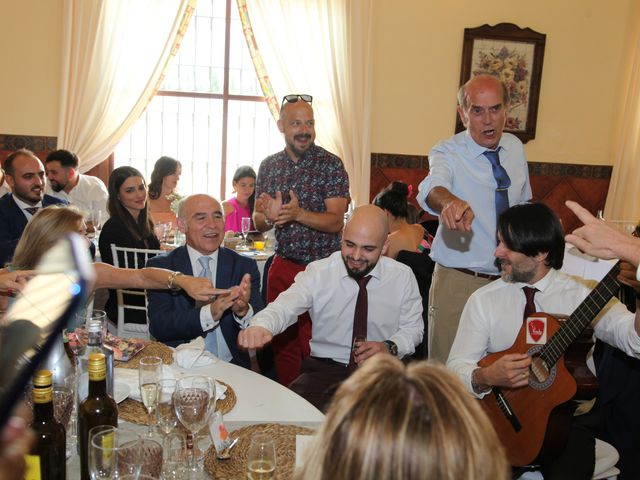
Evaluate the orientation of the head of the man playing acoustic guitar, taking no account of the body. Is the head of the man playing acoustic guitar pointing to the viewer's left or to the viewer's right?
to the viewer's left

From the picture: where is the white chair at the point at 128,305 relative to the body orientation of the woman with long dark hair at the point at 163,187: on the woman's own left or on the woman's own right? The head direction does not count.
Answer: on the woman's own right

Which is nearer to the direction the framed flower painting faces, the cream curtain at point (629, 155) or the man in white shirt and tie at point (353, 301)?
the man in white shirt and tie

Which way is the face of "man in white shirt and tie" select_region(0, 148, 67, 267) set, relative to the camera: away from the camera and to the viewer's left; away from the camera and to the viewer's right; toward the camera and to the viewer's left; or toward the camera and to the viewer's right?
toward the camera and to the viewer's right

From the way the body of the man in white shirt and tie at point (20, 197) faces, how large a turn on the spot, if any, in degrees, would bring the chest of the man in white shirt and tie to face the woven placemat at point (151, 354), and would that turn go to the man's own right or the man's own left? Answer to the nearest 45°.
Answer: approximately 45° to the man's own right

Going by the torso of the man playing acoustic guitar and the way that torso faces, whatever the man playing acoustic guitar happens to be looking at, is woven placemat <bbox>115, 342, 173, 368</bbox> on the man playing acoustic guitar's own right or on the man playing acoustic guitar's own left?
on the man playing acoustic guitar's own right

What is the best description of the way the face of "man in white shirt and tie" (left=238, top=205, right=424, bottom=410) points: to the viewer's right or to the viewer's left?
to the viewer's left

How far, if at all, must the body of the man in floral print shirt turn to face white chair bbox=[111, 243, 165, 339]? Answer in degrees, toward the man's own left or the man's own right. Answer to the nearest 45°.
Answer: approximately 45° to the man's own right

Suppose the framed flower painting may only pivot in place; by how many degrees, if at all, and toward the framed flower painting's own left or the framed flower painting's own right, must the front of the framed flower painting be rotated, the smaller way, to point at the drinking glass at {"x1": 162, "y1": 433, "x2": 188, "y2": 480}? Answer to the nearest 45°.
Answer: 0° — it already faces it
